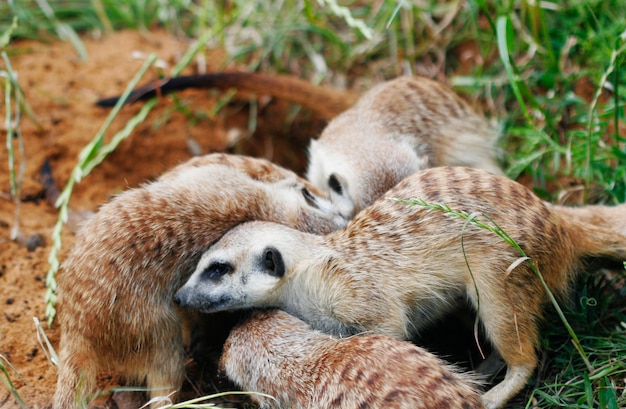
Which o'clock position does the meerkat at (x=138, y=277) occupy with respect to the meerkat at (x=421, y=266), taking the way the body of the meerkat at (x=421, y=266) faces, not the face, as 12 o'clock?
the meerkat at (x=138, y=277) is roughly at 12 o'clock from the meerkat at (x=421, y=266).

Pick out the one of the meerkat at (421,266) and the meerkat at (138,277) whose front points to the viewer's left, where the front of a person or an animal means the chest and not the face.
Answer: the meerkat at (421,266)

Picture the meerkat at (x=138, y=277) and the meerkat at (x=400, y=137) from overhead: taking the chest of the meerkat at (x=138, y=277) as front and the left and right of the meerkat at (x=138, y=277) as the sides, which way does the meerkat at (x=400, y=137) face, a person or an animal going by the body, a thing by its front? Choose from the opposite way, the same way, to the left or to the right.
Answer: the opposite way

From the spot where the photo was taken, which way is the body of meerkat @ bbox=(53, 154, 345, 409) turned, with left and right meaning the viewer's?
facing away from the viewer and to the right of the viewer

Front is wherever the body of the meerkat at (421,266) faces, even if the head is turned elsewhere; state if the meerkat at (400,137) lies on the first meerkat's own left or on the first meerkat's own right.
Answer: on the first meerkat's own right

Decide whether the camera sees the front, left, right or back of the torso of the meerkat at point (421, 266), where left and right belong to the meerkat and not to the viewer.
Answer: left

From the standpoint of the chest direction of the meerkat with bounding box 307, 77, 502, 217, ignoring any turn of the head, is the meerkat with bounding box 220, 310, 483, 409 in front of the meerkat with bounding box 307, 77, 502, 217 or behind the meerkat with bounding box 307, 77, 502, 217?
in front

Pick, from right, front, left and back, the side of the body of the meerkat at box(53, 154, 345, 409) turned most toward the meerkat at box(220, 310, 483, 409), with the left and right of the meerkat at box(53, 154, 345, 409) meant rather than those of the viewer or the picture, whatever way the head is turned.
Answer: right

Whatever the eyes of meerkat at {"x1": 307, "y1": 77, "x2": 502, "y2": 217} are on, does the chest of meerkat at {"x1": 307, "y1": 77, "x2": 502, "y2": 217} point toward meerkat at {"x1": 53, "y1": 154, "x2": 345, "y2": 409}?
yes

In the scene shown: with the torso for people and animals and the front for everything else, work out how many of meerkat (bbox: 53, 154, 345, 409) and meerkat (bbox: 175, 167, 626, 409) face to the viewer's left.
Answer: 1
